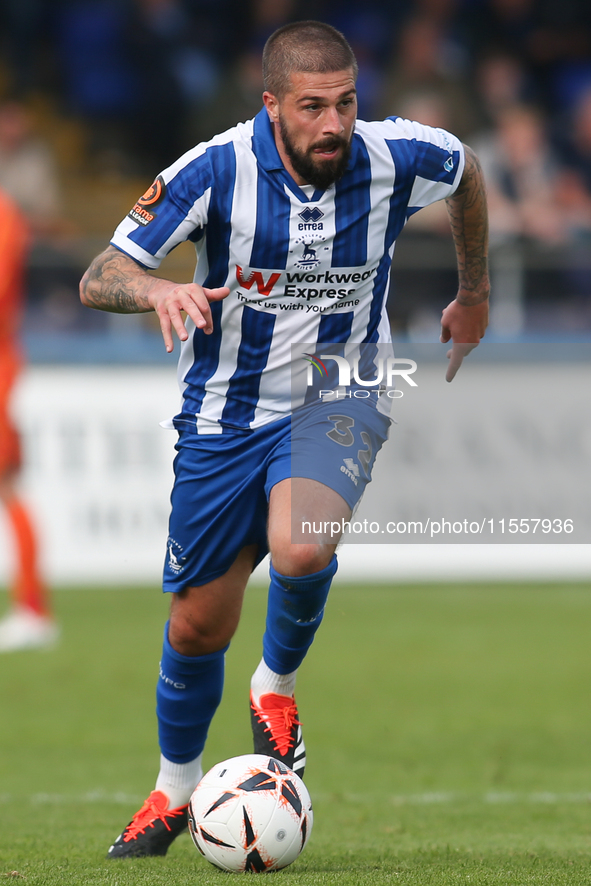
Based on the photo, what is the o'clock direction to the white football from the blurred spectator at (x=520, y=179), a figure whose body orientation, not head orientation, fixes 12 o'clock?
The white football is roughly at 12 o'clock from the blurred spectator.

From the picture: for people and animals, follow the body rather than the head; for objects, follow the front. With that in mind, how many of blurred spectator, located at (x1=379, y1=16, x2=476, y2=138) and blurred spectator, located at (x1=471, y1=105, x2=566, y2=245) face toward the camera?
2

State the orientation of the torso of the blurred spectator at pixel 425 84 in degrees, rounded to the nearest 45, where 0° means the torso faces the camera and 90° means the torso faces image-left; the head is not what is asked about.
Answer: approximately 0°

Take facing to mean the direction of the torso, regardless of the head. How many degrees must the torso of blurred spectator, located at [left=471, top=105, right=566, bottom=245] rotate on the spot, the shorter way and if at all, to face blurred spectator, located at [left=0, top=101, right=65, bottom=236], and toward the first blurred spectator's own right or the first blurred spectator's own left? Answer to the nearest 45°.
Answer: approximately 90° to the first blurred spectator's own right

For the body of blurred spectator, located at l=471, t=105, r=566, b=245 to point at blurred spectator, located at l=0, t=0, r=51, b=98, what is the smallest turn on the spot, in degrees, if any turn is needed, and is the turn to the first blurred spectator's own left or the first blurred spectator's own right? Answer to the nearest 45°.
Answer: approximately 90° to the first blurred spectator's own right

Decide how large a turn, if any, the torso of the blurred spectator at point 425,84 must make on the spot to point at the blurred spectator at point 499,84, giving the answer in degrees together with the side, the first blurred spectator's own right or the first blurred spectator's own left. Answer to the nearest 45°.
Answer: approximately 135° to the first blurred spectator's own left
